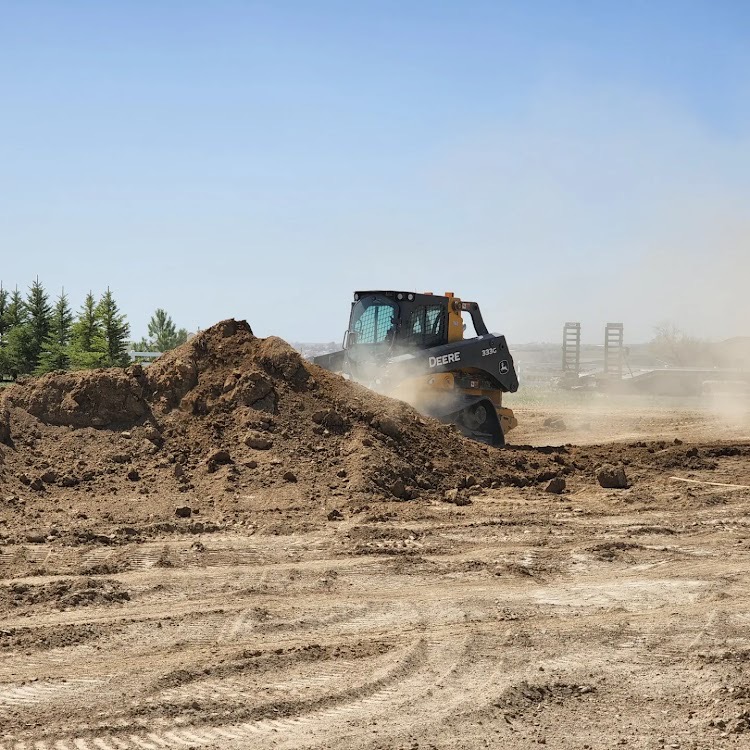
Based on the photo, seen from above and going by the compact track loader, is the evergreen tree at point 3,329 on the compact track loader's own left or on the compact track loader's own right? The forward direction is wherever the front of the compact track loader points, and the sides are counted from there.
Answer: on the compact track loader's own right

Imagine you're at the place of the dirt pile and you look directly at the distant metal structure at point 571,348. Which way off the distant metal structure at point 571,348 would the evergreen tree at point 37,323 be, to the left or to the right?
left

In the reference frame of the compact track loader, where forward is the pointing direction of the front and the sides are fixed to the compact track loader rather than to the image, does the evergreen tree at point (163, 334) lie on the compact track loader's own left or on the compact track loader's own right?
on the compact track loader's own right

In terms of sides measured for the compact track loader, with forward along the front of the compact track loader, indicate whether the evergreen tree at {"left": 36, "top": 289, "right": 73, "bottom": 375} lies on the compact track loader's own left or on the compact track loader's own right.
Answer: on the compact track loader's own right

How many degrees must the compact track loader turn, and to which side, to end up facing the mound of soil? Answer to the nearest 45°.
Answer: approximately 45° to its left

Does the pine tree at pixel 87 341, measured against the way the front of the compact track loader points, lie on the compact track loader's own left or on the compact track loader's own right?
on the compact track loader's own right

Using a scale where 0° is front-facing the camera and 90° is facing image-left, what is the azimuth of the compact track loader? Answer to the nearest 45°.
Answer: approximately 45°

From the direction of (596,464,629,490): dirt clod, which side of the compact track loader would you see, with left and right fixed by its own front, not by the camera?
left

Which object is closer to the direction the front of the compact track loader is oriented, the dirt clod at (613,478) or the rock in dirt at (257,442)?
the rock in dirt

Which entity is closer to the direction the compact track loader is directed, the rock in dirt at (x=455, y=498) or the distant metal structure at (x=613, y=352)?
the rock in dirt

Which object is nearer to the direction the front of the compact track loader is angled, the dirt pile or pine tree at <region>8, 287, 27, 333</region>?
the dirt pile

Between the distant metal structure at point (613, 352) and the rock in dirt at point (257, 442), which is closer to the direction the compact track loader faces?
the rock in dirt
